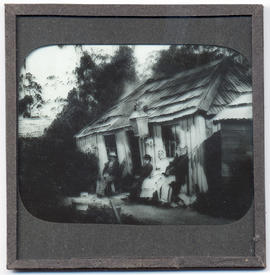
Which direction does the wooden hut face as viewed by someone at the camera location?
facing the viewer and to the left of the viewer
